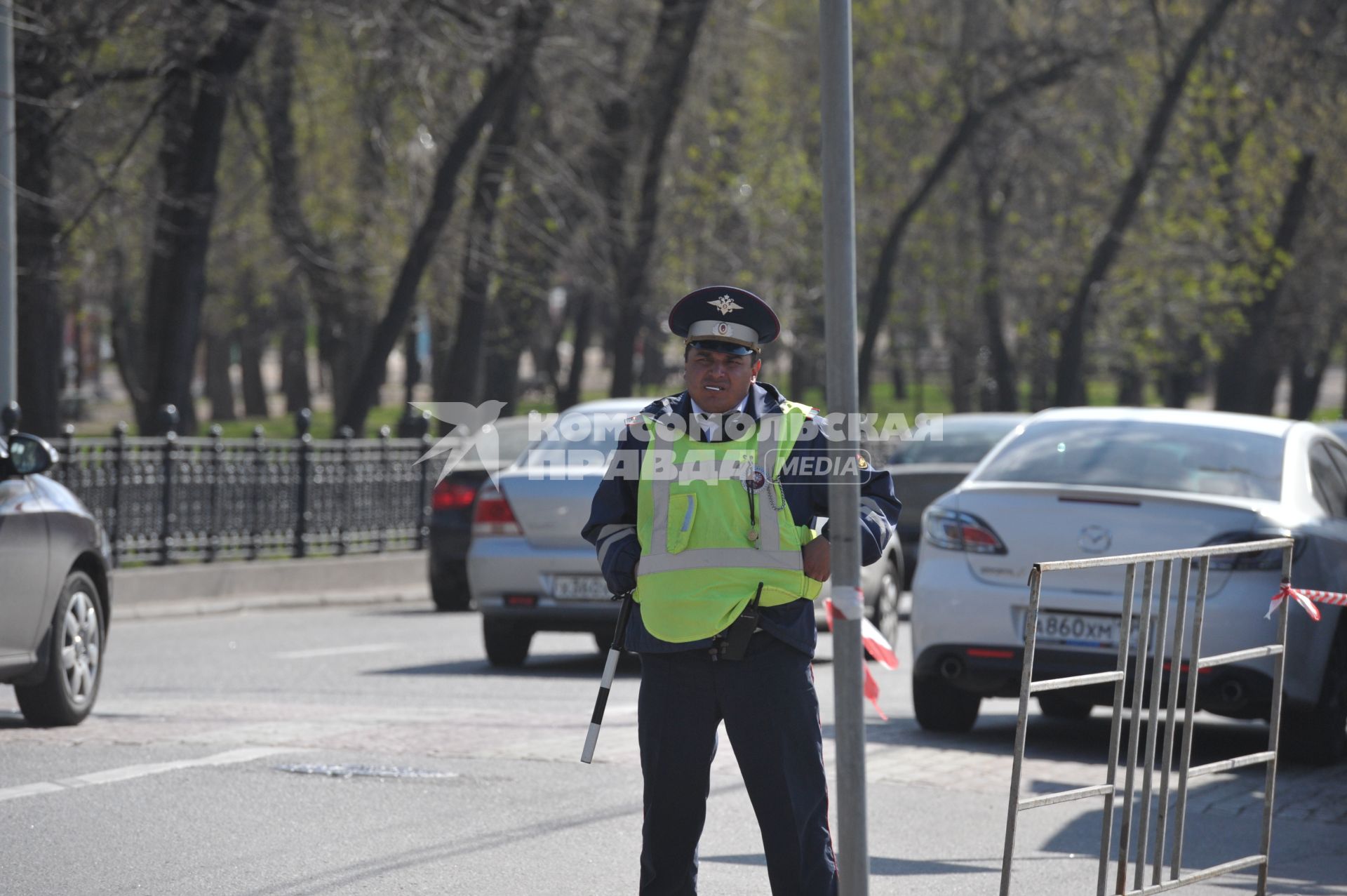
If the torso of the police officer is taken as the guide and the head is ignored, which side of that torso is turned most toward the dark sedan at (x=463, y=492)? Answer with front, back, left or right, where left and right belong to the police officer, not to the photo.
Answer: back

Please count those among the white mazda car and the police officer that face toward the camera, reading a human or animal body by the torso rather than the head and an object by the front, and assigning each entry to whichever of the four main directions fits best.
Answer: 1

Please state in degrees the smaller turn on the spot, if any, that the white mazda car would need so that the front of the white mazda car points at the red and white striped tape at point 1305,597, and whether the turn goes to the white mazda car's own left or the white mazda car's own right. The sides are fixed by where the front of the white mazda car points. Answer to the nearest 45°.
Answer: approximately 135° to the white mazda car's own right

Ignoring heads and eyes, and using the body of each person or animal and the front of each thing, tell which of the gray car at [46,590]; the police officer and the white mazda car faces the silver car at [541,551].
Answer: the gray car at [46,590]

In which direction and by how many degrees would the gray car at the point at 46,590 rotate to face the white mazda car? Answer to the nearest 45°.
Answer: approximately 45° to its right

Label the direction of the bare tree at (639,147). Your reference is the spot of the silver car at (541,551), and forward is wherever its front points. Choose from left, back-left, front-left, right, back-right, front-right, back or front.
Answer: front-left

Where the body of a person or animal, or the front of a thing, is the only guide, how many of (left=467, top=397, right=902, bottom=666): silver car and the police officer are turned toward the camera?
1

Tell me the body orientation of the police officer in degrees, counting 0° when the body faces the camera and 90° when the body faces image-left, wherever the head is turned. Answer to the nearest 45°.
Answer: approximately 0°

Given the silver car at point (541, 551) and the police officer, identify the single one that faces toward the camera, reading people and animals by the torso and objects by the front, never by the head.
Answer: the police officer

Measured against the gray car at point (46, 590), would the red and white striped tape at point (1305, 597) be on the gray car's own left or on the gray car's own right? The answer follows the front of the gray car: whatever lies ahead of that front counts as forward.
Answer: on the gray car's own right

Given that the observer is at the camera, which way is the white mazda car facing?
facing away from the viewer and to the right of the viewer

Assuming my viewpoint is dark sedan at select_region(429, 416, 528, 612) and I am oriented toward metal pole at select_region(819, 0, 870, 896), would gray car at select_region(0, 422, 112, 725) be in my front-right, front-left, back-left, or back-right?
front-right

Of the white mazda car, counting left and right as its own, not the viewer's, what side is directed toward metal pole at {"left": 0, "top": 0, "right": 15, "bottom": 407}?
left

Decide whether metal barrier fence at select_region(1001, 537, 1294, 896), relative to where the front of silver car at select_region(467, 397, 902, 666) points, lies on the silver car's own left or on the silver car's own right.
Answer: on the silver car's own right

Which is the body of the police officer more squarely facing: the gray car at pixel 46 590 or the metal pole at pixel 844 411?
the metal pole

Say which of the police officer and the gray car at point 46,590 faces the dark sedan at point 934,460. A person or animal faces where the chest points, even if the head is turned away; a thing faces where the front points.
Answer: the gray car

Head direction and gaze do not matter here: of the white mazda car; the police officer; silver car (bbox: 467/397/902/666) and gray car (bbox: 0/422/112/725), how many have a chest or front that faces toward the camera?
1

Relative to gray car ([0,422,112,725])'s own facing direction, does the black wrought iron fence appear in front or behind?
in front

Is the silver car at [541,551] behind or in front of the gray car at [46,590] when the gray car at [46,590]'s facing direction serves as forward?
in front

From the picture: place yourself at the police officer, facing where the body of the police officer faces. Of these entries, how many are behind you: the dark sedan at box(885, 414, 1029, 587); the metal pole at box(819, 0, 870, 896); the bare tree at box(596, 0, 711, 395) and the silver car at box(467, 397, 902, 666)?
3

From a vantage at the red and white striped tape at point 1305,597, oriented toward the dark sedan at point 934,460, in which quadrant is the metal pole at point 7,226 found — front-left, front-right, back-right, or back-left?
front-left
